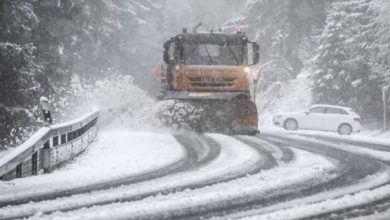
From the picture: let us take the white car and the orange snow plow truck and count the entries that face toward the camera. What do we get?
1

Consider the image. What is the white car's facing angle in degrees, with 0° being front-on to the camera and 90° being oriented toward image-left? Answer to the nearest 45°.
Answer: approximately 90°

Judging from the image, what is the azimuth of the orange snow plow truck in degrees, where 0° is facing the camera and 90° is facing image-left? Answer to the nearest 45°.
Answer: approximately 0°

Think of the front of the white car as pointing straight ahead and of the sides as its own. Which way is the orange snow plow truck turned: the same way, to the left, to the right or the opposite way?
to the left

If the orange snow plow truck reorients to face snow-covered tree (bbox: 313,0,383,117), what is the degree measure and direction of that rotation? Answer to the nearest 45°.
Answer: approximately 135° to its left
